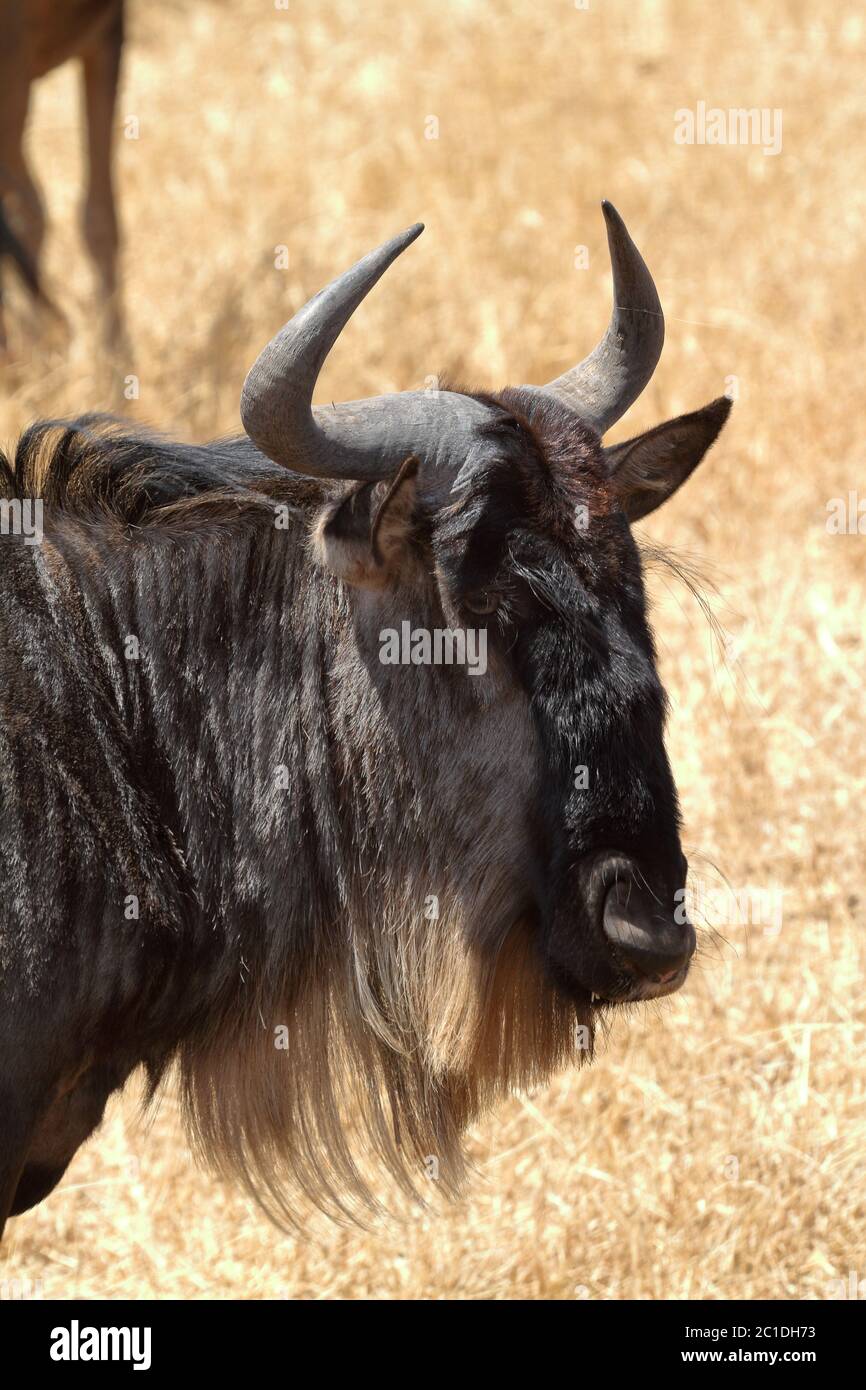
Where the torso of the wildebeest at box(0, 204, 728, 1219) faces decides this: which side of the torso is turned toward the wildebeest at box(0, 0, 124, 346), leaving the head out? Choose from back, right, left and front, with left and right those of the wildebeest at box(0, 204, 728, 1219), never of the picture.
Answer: left

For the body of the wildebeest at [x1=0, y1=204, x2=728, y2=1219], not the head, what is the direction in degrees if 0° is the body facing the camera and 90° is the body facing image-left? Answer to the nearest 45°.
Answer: approximately 270°
